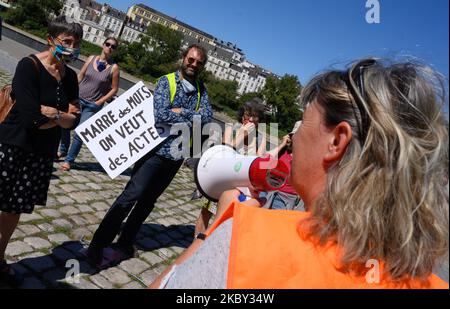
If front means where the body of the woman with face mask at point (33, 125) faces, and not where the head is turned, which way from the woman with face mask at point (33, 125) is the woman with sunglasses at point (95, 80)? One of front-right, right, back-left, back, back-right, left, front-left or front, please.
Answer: back-left

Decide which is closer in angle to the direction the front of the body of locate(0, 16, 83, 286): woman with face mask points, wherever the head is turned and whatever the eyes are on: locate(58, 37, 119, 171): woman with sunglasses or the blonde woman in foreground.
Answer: the blonde woman in foreground

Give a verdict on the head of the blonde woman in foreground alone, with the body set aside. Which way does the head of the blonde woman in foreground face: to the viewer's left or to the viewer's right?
to the viewer's left

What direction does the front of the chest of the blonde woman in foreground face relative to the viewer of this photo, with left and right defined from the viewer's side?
facing away from the viewer and to the left of the viewer

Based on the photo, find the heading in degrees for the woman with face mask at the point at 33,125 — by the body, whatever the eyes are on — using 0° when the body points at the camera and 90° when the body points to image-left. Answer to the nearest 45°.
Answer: approximately 315°

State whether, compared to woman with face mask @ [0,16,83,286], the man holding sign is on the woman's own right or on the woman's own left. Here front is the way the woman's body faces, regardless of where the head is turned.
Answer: on the woman's own left
